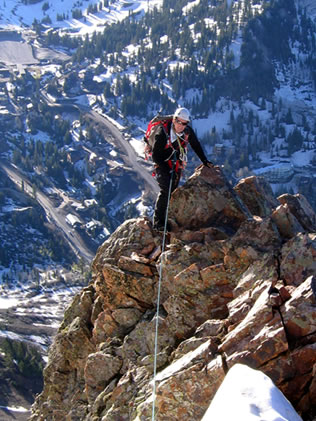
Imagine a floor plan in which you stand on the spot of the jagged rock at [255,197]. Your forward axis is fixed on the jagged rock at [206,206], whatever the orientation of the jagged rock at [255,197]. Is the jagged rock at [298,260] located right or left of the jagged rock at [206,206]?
left

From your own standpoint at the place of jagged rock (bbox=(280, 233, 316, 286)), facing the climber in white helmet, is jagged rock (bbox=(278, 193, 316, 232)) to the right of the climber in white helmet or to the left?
right

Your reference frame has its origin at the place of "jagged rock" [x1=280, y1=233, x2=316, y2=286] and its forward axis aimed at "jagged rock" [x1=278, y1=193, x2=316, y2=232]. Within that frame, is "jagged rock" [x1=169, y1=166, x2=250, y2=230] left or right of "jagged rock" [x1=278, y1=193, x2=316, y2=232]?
left

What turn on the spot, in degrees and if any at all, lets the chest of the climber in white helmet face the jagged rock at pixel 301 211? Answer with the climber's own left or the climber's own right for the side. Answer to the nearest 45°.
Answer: approximately 45° to the climber's own left

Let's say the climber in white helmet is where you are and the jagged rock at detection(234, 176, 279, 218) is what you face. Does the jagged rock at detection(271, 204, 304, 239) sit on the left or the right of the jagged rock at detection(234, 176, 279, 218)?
right

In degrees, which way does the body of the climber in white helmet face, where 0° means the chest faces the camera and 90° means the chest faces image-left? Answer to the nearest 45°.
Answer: approximately 315°

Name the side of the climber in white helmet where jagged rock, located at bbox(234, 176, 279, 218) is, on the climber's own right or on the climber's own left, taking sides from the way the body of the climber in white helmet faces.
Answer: on the climber's own left
